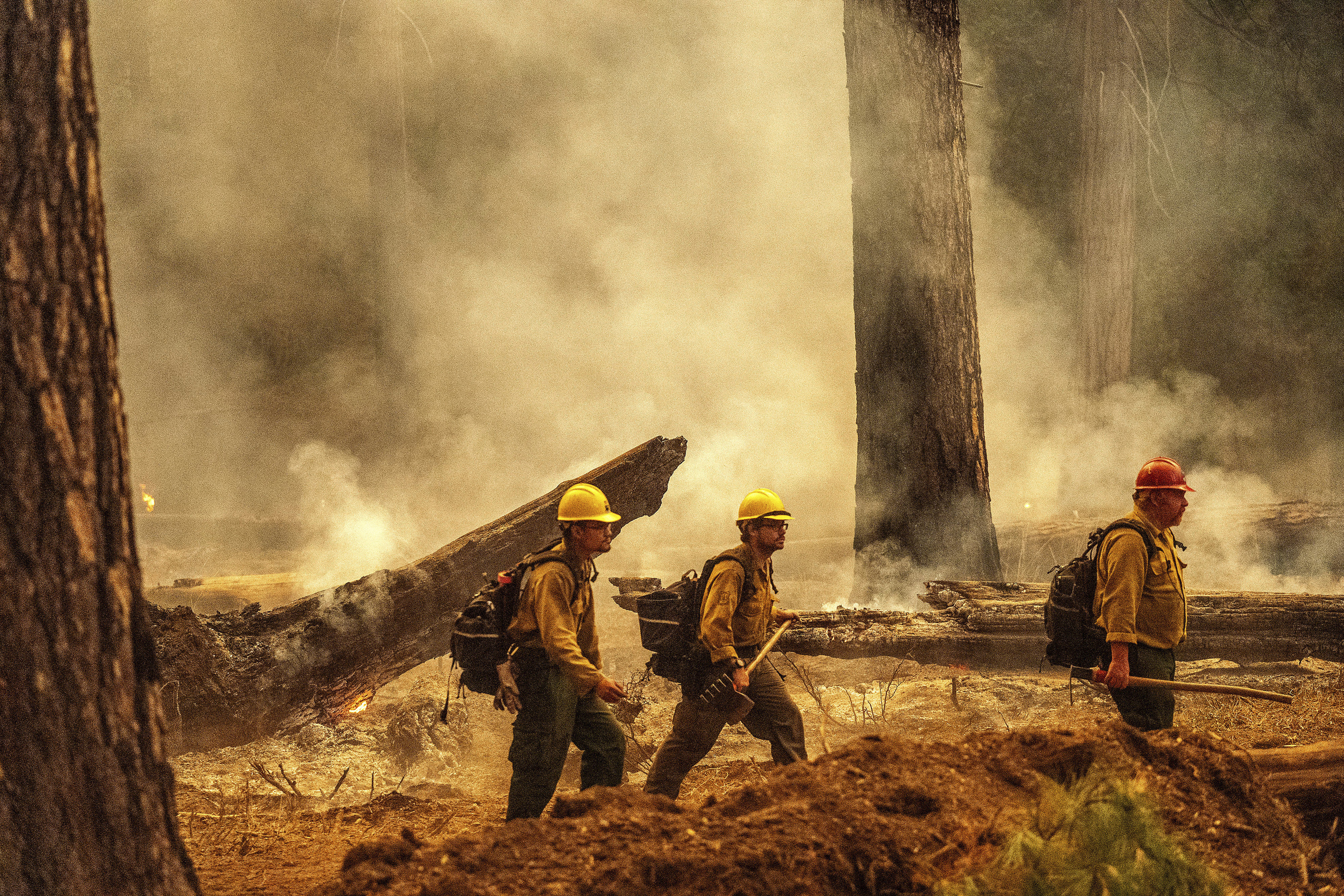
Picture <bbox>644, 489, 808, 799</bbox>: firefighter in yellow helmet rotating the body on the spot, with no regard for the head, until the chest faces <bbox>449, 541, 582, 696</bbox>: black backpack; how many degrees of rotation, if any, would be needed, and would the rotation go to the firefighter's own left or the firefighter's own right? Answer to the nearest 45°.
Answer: approximately 135° to the firefighter's own right

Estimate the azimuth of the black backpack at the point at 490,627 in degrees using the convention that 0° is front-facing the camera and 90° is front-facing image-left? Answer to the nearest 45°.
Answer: approximately 90°

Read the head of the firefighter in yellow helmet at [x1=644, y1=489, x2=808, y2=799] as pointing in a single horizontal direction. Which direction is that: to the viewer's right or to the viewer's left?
to the viewer's right

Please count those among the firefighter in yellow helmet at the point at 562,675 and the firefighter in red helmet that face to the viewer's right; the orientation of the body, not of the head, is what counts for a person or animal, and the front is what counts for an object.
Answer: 2

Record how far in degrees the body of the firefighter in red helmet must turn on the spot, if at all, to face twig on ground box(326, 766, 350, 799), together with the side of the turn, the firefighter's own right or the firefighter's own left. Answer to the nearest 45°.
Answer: approximately 180°

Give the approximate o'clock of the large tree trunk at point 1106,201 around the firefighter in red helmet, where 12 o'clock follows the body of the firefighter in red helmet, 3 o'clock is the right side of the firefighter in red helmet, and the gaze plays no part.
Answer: The large tree trunk is roughly at 9 o'clock from the firefighter in red helmet.

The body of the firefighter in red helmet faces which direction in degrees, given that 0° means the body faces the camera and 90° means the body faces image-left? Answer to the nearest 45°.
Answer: approximately 270°

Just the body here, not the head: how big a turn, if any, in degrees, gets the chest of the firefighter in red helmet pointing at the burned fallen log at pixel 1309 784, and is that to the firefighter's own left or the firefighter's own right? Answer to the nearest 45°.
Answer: approximately 45° to the firefighter's own right

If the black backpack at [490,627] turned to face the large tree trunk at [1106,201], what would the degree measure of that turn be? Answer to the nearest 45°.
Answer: approximately 135° to its right

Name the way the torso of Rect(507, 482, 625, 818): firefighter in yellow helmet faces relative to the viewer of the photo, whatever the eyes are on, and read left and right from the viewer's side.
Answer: facing to the right of the viewer

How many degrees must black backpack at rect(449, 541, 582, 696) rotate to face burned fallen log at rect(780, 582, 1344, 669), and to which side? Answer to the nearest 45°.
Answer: approximately 135° to its right

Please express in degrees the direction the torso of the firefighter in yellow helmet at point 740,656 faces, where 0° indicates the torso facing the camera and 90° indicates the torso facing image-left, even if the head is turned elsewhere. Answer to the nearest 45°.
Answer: approximately 270°
